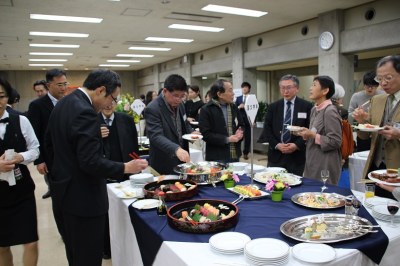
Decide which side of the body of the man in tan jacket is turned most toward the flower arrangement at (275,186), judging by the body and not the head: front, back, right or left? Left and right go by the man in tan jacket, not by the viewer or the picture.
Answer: front

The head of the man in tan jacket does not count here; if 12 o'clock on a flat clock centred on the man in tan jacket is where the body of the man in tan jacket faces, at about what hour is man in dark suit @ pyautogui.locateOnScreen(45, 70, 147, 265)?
The man in dark suit is roughly at 12 o'clock from the man in tan jacket.

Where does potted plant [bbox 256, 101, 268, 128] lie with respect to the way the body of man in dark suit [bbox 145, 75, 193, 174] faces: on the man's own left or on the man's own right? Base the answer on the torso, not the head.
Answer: on the man's own left

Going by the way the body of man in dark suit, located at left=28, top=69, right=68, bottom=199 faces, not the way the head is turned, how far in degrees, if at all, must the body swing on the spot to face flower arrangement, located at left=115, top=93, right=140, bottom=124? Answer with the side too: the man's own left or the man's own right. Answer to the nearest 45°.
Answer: approximately 90° to the man's own left

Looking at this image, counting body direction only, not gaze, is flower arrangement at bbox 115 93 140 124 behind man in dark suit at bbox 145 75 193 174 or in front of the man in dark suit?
behind

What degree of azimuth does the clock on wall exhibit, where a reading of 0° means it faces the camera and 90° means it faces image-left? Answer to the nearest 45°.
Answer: approximately 45°

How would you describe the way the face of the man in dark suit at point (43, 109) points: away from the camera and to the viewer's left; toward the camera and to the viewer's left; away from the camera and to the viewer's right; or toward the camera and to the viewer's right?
toward the camera and to the viewer's right

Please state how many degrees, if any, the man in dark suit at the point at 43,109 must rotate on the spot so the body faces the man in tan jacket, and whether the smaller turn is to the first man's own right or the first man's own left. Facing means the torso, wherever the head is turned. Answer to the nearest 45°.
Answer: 0° — they already face them

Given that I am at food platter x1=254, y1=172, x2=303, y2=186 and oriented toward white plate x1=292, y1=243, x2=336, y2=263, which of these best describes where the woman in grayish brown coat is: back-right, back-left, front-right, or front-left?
back-left

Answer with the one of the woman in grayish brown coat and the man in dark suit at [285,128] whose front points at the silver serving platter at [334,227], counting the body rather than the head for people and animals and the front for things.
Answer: the man in dark suit

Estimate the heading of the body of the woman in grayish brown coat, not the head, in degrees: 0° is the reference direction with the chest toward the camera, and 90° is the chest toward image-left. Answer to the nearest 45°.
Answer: approximately 90°

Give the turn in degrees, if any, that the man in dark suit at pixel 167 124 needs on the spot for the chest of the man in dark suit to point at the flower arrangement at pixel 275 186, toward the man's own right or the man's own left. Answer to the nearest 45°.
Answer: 0° — they already face it

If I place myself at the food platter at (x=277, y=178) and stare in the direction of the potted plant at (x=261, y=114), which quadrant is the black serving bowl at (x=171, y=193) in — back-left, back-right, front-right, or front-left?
back-left

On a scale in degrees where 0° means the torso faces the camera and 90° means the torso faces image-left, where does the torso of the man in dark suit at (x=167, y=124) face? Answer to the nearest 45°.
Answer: approximately 315°
